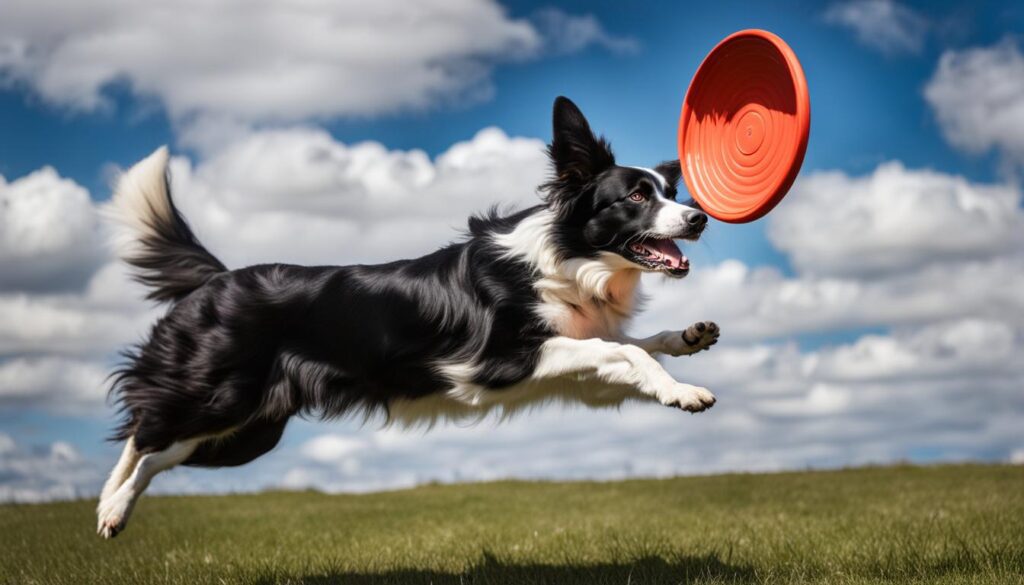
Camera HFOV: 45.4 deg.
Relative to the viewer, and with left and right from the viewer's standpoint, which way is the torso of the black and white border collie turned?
facing to the right of the viewer

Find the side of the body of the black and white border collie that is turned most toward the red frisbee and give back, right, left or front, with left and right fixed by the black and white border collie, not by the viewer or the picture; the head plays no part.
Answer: front
